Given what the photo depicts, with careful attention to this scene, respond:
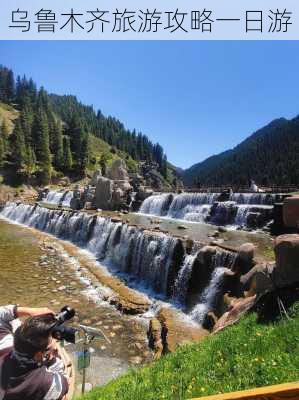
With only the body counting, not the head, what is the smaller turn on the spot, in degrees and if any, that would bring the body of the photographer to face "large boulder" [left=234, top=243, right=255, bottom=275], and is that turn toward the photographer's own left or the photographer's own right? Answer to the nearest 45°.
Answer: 0° — they already face it

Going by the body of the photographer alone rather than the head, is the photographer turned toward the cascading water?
yes

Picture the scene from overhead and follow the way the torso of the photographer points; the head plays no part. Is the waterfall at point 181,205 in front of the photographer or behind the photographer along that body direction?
in front

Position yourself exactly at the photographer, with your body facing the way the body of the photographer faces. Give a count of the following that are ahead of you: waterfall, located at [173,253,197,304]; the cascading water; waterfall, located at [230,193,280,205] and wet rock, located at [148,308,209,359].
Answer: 4

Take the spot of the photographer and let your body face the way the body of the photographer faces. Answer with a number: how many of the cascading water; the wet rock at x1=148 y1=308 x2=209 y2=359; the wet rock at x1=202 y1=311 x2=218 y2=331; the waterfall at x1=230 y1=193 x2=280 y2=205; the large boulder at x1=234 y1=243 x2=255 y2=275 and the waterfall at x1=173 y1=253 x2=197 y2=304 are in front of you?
6

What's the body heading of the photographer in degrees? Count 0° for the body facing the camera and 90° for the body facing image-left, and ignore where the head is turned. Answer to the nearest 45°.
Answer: approximately 225°

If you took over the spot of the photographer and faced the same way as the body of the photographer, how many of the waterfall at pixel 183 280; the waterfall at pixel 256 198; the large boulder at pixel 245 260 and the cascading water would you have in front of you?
4

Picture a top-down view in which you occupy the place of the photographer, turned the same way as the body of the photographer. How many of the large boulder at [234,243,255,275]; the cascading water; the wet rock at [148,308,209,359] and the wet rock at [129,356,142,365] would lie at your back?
0

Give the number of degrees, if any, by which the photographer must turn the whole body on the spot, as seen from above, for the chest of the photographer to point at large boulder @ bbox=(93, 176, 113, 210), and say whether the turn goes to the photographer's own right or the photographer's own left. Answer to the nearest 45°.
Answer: approximately 45° to the photographer's own left

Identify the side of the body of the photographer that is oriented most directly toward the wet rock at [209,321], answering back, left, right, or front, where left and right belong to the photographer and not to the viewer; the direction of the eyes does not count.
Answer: front

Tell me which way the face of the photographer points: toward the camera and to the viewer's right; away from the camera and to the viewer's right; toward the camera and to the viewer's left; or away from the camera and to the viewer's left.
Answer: away from the camera and to the viewer's right

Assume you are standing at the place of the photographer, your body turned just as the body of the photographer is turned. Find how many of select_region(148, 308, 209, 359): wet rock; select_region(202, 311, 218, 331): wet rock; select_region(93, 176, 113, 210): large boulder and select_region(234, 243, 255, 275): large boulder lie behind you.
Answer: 0

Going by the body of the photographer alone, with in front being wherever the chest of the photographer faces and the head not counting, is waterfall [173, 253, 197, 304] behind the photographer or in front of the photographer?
in front

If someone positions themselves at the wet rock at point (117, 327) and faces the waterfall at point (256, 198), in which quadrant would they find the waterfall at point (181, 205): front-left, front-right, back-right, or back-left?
front-left

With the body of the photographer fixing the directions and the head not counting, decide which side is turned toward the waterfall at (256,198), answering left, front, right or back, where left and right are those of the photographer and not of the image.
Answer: front

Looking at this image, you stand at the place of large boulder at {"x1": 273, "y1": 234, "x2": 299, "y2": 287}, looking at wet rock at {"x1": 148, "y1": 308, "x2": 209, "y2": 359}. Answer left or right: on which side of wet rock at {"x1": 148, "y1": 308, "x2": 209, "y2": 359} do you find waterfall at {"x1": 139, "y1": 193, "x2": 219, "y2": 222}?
right
